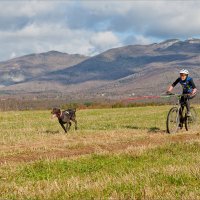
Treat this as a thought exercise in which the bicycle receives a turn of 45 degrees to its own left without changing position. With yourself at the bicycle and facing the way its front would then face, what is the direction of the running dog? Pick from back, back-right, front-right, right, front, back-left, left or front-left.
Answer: right

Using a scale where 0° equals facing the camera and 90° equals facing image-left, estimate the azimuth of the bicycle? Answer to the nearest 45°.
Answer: approximately 45°
